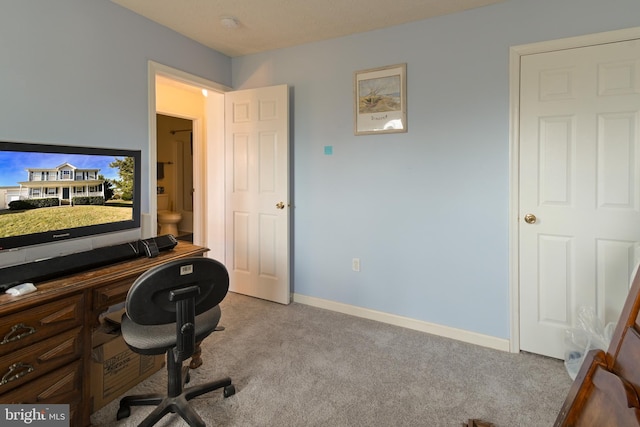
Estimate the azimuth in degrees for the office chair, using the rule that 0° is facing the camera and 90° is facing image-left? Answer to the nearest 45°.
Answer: approximately 135°

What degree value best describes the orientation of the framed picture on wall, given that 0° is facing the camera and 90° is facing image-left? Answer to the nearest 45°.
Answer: approximately 45°

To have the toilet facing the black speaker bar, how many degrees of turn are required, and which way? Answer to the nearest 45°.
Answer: approximately 45° to its right

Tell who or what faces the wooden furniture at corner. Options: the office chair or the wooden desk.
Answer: the wooden desk

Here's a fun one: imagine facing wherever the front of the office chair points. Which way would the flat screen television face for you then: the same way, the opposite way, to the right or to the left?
the opposite way

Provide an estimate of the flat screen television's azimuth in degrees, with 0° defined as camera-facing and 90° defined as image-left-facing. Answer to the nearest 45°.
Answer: approximately 315°

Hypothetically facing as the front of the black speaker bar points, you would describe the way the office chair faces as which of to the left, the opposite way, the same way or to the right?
the opposite way

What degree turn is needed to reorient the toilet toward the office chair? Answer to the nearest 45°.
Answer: approximately 45° to its right

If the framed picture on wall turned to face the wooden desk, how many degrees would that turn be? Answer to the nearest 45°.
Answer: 0° — it already faces it
